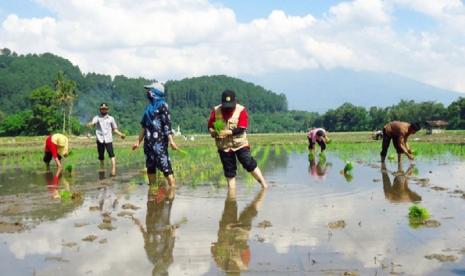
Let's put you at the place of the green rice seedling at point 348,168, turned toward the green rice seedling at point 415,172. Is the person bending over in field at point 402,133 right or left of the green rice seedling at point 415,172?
left

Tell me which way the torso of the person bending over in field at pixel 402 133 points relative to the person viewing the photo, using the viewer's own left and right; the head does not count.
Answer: facing to the right of the viewer

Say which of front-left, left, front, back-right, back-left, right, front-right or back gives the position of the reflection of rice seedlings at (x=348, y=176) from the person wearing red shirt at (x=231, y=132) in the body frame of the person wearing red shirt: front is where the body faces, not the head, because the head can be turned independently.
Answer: back-left

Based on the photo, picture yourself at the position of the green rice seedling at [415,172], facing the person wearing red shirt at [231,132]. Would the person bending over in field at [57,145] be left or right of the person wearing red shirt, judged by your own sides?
right

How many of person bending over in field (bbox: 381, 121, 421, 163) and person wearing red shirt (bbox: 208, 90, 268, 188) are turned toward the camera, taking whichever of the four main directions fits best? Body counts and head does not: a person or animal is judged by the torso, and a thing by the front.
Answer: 1

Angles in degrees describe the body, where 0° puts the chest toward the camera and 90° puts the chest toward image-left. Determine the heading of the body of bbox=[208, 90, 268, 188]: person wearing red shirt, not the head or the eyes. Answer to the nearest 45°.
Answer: approximately 0°
